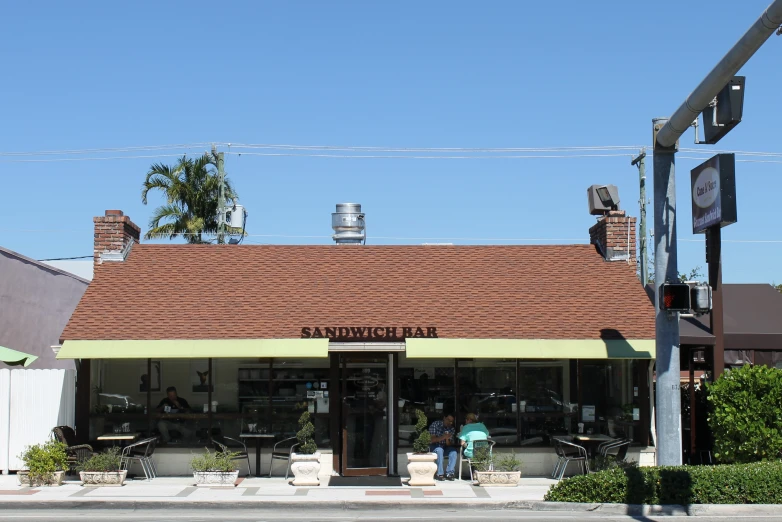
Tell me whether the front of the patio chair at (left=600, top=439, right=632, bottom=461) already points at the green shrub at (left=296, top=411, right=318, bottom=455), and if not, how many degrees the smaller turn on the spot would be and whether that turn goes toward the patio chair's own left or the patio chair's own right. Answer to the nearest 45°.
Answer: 0° — it already faces it

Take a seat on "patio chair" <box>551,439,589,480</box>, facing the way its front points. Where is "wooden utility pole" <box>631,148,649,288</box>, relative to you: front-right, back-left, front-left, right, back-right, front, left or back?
left

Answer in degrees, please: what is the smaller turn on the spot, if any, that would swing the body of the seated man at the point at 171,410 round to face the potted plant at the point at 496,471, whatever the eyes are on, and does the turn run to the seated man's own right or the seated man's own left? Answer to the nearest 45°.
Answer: approximately 45° to the seated man's own left

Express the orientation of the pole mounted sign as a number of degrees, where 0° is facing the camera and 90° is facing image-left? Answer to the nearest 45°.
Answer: approximately 45°

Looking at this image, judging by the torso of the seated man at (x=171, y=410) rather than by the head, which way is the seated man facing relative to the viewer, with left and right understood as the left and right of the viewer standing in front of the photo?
facing the viewer

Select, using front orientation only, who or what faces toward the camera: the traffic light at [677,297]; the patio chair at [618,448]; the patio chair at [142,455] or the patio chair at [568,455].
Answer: the traffic light

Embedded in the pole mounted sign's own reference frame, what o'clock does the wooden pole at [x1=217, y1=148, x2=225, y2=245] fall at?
The wooden pole is roughly at 3 o'clock from the pole mounted sign.

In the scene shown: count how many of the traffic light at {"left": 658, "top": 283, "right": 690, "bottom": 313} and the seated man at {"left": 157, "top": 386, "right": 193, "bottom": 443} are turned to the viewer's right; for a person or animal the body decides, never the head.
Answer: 0

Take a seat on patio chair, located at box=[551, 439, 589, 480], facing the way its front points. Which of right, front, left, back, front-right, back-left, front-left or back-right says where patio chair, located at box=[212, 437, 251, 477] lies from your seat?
back

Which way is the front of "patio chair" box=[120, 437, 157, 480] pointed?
to the viewer's left

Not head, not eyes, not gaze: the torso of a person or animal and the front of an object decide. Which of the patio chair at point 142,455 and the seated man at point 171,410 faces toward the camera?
the seated man

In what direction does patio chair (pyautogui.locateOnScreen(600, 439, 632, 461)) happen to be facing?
to the viewer's left

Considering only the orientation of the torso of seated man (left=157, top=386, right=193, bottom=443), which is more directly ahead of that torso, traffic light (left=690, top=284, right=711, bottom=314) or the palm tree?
the traffic light

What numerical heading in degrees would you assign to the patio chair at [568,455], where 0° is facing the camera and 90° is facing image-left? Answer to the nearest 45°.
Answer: approximately 270°
